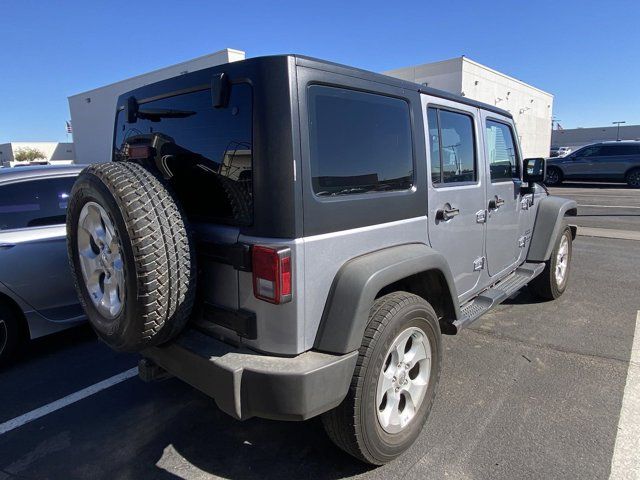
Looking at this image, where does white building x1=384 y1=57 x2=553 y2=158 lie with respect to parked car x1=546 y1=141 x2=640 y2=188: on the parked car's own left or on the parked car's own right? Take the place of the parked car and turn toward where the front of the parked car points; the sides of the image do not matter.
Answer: on the parked car's own right

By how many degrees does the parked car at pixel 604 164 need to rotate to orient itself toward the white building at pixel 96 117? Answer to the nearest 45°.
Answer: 0° — it already faces it

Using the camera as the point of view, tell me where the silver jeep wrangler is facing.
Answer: facing away from the viewer and to the right of the viewer

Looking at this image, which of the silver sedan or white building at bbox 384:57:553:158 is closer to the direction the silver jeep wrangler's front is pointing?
the white building

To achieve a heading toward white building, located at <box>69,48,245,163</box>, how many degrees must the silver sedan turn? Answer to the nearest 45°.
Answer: approximately 45° to its left

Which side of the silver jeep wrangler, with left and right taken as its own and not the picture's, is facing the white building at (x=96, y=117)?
left

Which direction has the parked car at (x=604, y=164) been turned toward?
to the viewer's left

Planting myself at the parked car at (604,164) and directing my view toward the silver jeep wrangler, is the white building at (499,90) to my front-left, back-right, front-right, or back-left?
back-right

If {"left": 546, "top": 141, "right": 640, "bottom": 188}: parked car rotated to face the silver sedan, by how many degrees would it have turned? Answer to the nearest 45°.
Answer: approximately 90° to its left

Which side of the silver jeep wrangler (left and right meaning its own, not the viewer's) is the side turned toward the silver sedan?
left

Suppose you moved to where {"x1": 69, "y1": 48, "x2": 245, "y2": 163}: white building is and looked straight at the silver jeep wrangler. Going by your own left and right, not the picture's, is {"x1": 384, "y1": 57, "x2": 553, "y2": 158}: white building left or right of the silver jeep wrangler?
left

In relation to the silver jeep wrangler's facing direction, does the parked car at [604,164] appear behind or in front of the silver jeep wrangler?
in front

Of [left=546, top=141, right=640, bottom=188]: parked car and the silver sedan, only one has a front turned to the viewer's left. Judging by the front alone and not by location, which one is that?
the parked car
